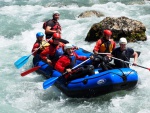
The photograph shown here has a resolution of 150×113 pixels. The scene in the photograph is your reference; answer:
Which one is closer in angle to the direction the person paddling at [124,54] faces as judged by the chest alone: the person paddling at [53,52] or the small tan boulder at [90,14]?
the person paddling

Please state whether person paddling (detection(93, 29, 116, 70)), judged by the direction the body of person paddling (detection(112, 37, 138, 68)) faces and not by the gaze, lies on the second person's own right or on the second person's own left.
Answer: on the second person's own right

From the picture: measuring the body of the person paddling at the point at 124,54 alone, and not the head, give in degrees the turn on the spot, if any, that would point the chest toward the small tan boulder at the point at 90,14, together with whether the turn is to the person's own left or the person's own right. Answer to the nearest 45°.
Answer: approximately 180°

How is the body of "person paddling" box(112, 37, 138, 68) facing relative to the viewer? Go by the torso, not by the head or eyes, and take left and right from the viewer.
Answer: facing the viewer

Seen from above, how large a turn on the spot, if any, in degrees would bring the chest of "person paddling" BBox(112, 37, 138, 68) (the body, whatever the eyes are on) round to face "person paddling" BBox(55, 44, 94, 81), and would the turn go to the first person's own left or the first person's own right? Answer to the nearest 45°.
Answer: approximately 90° to the first person's own right
